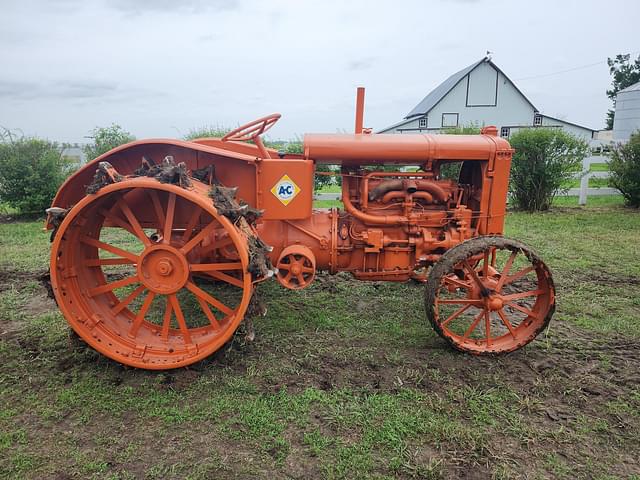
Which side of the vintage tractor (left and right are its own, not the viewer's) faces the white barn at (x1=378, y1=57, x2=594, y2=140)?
left

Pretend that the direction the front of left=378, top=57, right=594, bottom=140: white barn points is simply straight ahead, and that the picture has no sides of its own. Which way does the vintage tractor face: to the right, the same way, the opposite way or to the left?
to the left

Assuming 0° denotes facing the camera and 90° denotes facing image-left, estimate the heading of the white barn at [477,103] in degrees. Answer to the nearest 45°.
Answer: approximately 0°

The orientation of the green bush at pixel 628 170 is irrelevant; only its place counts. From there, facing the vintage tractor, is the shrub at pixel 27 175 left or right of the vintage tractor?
right

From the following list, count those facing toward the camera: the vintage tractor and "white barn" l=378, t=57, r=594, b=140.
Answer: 1

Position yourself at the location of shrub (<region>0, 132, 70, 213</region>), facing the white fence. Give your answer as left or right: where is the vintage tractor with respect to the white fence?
right

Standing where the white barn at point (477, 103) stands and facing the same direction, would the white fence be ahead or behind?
ahead

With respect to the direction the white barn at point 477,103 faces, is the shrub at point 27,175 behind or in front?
in front

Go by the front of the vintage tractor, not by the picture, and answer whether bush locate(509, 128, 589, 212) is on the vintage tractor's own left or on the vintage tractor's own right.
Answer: on the vintage tractor's own left

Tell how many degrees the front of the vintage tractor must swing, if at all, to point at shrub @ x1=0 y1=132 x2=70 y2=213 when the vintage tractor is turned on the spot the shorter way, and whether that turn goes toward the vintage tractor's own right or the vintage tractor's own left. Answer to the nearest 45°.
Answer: approximately 135° to the vintage tractor's own left

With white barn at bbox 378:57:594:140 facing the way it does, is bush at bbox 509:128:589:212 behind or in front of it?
in front

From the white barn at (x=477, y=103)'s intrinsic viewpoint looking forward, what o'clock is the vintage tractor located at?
The vintage tractor is roughly at 12 o'clock from the white barn.

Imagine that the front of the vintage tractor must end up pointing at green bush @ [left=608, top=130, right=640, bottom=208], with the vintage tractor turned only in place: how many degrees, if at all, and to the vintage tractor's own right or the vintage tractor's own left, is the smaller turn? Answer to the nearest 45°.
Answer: approximately 45° to the vintage tractor's own left

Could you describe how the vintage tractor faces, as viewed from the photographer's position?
facing to the right of the viewer

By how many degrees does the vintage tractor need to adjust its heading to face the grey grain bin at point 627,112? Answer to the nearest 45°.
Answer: approximately 45° to its left
